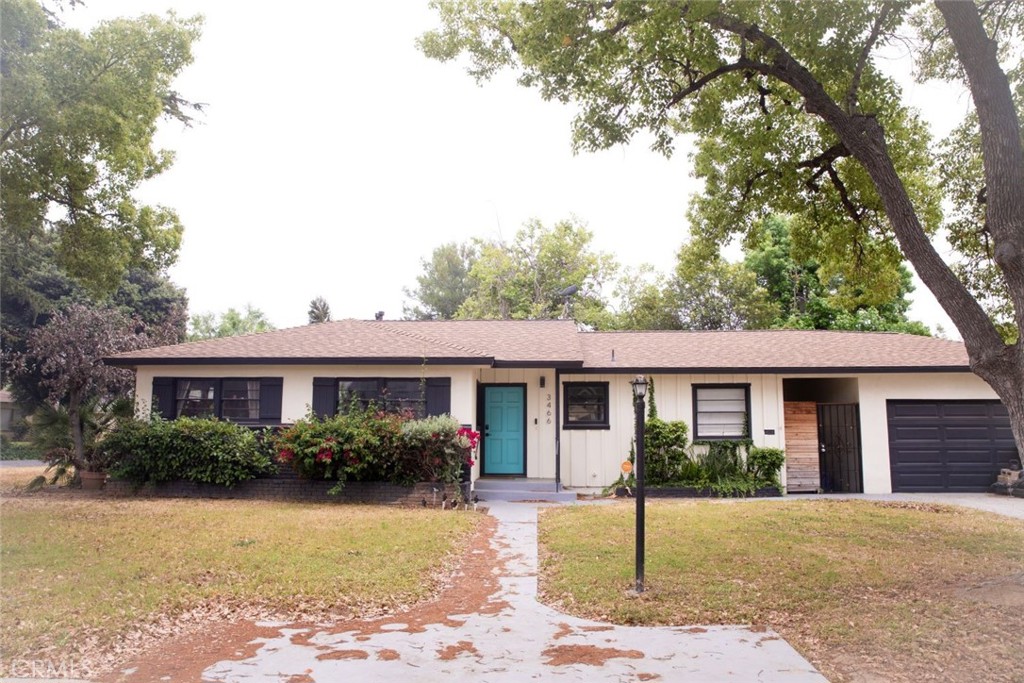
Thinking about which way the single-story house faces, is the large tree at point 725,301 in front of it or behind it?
behind

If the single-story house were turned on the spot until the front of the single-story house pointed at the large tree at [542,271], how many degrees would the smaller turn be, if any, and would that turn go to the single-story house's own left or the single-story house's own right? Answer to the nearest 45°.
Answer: approximately 180°

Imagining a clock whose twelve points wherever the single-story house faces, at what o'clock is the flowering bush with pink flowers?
The flowering bush with pink flowers is roughly at 2 o'clock from the single-story house.

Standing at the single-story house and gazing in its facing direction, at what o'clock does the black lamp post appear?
The black lamp post is roughly at 12 o'clock from the single-story house.

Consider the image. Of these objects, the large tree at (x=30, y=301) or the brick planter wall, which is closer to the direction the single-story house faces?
the brick planter wall

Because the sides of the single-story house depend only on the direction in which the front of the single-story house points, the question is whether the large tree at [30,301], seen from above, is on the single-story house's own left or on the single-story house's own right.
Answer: on the single-story house's own right

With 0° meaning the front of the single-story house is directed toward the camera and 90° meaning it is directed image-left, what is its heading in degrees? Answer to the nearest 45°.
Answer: approximately 0°

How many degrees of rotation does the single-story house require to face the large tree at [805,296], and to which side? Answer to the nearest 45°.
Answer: approximately 135° to its left

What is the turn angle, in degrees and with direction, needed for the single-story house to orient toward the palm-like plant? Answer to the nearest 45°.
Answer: approximately 135° to its right

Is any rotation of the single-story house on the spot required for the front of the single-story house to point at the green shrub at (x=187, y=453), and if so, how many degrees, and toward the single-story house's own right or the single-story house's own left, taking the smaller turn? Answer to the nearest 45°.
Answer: approximately 90° to the single-story house's own right
